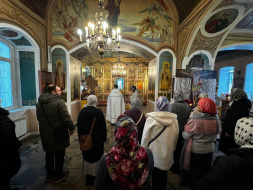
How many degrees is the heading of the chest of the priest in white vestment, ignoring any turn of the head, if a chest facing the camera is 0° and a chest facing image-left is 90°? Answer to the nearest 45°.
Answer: approximately 180°

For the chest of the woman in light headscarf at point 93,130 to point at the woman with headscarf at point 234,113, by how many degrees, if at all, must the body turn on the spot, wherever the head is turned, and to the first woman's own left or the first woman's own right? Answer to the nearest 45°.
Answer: approximately 90° to the first woman's own right

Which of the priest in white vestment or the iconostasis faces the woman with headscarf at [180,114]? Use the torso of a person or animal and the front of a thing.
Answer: the iconostasis

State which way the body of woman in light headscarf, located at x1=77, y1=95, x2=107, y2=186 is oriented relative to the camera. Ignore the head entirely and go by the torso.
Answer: away from the camera

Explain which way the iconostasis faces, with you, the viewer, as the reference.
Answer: facing the viewer

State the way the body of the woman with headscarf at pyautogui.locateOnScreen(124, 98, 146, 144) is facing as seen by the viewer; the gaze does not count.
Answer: away from the camera

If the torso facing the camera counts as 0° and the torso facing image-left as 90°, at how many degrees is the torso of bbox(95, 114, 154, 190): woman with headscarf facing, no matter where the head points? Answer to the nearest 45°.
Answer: approximately 180°

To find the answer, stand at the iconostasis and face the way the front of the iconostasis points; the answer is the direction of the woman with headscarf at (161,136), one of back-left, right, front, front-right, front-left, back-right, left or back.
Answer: front

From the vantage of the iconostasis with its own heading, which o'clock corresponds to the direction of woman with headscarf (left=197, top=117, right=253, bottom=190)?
The woman with headscarf is roughly at 12 o'clock from the iconostasis.

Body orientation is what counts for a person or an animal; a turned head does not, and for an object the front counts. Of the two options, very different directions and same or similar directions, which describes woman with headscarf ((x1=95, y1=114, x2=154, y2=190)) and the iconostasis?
very different directions

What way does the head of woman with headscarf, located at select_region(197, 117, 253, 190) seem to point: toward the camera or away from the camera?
away from the camera

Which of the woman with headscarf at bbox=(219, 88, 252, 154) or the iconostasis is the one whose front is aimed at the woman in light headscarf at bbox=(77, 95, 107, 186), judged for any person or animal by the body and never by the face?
the iconostasis

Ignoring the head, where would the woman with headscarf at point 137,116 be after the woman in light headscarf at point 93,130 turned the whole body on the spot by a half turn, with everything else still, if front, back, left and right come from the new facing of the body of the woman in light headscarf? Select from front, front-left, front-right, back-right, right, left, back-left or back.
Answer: left

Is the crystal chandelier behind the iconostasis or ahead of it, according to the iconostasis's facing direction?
ahead

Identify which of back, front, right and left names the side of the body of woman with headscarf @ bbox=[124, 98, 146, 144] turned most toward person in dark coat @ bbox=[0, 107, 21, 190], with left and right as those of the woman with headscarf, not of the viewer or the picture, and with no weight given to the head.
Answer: left

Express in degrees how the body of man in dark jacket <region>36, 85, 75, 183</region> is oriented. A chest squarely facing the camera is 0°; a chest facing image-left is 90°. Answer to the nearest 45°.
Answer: approximately 225°

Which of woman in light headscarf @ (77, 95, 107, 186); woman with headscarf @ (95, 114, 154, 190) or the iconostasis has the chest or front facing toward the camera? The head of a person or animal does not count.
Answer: the iconostasis
